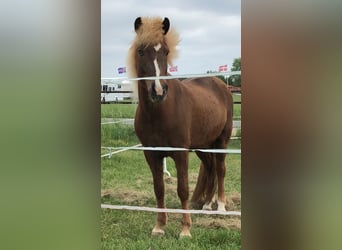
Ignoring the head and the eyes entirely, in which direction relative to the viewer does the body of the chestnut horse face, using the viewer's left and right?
facing the viewer and to the left of the viewer
